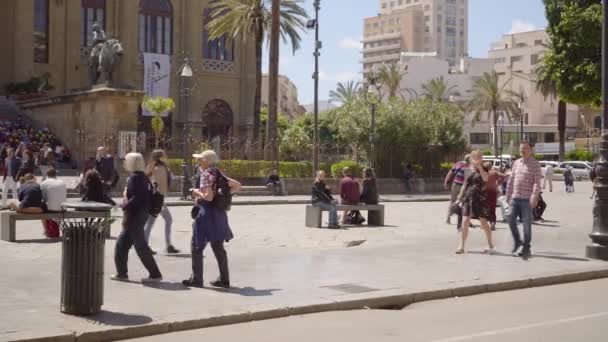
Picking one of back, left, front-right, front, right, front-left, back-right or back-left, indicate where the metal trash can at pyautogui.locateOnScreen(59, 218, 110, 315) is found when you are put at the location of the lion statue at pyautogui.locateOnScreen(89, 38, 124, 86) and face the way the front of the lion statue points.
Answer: front-right

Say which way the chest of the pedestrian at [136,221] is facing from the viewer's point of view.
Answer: to the viewer's left

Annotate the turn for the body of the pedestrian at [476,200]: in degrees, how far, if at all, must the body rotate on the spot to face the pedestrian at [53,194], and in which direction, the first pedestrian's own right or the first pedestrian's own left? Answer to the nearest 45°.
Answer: approximately 45° to the first pedestrian's own right

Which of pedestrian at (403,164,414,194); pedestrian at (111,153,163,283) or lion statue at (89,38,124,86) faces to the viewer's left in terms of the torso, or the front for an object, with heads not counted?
pedestrian at (111,153,163,283)

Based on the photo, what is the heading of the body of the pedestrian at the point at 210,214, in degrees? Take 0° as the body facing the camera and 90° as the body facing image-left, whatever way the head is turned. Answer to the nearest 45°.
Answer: approximately 90°

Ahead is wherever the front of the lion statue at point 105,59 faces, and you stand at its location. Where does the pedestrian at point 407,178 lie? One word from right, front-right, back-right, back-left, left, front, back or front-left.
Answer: front-left

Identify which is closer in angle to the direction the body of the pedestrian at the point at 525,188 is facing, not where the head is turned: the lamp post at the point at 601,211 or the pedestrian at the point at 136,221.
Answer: the pedestrian

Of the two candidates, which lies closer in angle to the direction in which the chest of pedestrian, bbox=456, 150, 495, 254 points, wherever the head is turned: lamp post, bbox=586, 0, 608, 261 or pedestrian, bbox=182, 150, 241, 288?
the pedestrian

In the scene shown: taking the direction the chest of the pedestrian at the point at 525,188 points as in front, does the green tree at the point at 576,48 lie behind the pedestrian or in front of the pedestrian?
behind

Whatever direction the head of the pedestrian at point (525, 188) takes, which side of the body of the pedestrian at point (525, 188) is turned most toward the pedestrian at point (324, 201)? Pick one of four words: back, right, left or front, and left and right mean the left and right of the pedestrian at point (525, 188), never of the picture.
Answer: right
